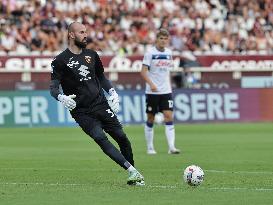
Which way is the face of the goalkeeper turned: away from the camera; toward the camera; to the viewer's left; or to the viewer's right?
to the viewer's right

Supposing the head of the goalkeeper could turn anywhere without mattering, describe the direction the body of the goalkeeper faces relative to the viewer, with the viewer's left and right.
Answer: facing the viewer and to the right of the viewer
